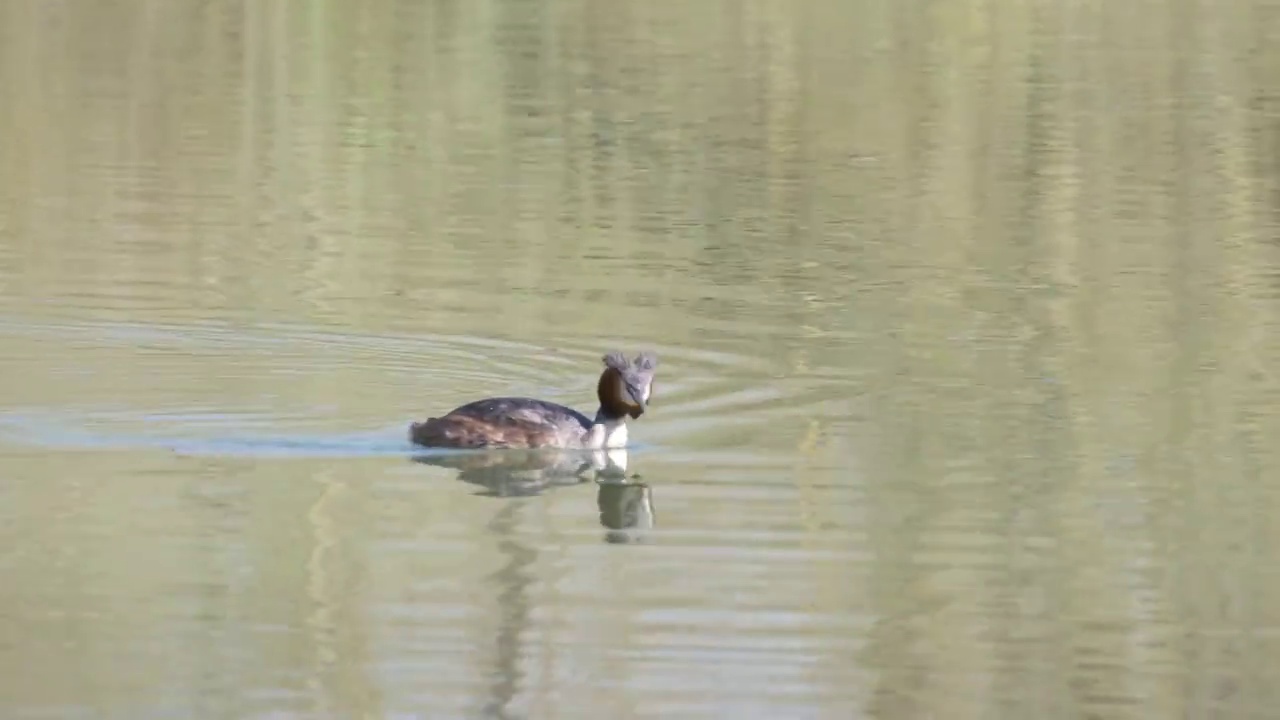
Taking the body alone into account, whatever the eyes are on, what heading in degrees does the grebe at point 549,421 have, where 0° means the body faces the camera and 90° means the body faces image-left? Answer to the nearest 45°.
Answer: approximately 270°
